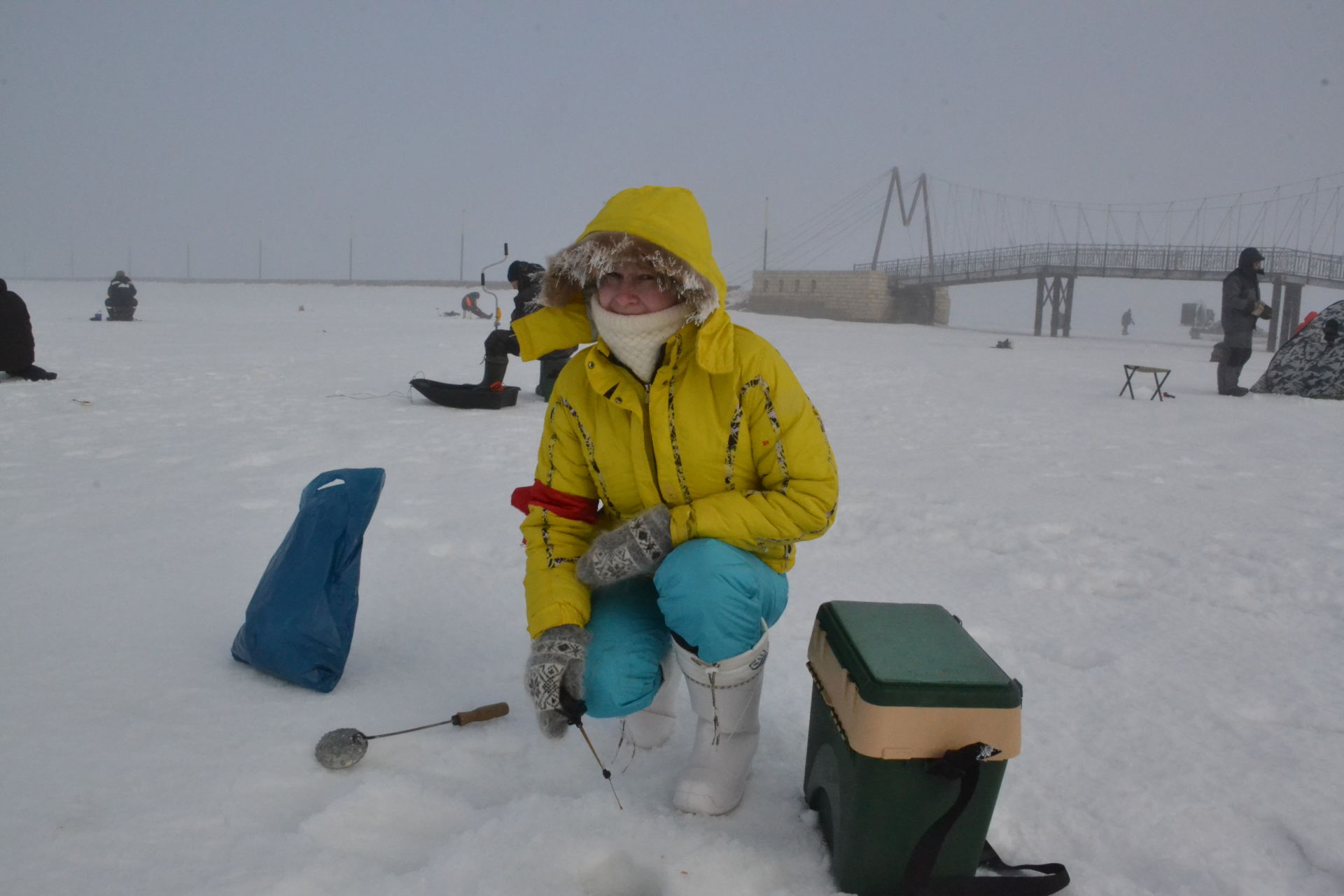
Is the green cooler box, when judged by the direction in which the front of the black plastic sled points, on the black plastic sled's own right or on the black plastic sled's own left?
on the black plastic sled's own left

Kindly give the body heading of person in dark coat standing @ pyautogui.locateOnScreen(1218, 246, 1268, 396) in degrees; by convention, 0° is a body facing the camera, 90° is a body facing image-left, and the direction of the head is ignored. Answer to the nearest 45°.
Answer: approximately 270°

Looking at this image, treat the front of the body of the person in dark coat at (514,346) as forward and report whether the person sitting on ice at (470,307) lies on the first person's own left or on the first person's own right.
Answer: on the first person's own right

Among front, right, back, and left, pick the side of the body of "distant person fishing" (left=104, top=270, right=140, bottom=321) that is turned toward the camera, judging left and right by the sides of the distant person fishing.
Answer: back

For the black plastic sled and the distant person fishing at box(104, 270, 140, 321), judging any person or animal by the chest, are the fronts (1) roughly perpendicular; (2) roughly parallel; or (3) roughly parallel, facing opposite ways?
roughly perpendicular

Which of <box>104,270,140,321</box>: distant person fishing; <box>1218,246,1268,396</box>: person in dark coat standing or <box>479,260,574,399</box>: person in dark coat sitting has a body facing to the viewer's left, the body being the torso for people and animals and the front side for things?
<box>479,260,574,399</box>: person in dark coat sitting

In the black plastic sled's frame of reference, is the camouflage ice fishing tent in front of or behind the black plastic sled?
behind

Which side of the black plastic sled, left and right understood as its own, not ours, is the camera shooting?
left

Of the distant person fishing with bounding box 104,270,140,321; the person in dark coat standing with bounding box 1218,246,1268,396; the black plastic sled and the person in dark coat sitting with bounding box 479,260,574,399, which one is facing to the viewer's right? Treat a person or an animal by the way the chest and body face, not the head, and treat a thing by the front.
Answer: the person in dark coat standing with bounding box 1218,246,1268,396

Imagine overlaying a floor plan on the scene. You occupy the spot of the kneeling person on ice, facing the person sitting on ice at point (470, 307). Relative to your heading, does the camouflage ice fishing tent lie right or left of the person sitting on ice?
right
